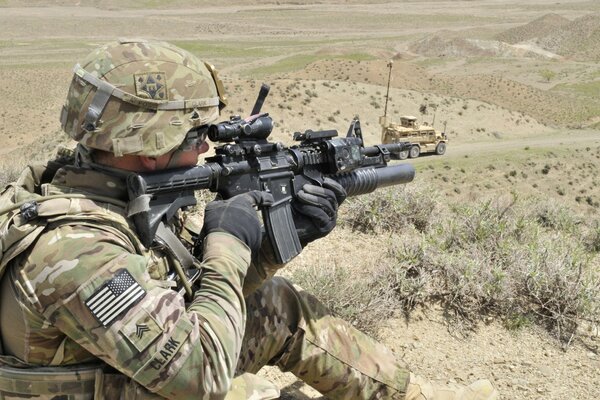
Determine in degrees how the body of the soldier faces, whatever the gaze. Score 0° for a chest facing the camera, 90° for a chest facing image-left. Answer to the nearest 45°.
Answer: approximately 270°

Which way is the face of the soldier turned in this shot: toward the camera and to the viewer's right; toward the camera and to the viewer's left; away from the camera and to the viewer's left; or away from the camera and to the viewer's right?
away from the camera and to the viewer's right
